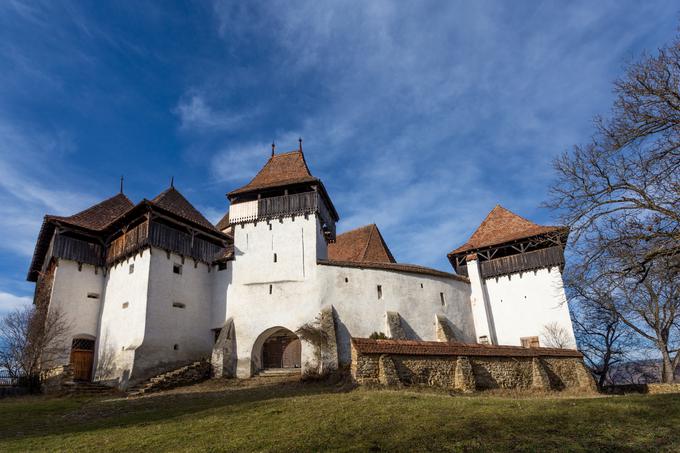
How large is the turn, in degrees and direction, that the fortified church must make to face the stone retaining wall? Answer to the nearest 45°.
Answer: approximately 45° to its left

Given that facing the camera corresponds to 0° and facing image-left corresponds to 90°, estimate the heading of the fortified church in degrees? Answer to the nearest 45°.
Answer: approximately 0°
